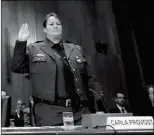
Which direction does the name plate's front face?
toward the camera
